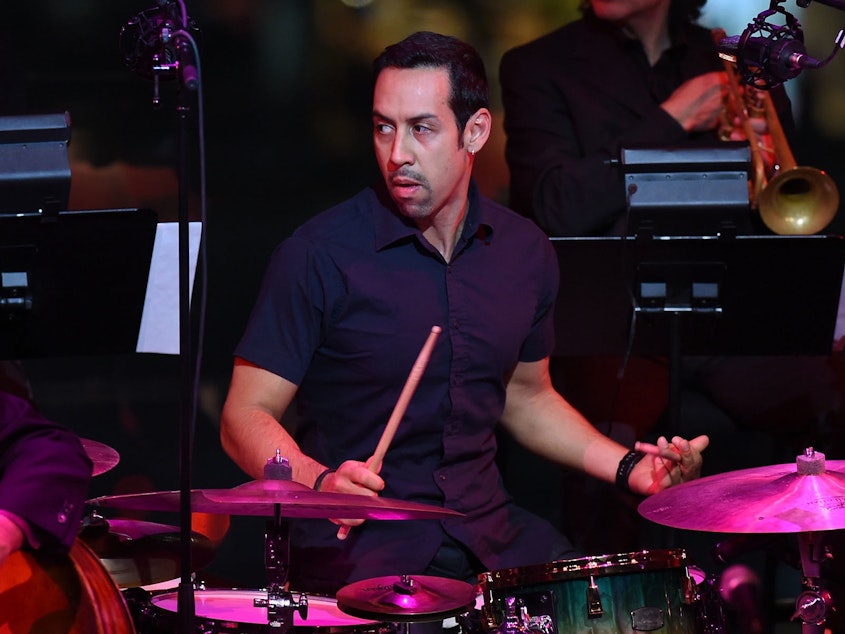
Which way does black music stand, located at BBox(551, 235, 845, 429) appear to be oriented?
away from the camera

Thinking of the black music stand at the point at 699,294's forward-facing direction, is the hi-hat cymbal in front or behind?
behind

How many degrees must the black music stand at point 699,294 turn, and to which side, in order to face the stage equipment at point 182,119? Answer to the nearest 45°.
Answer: approximately 135° to its left

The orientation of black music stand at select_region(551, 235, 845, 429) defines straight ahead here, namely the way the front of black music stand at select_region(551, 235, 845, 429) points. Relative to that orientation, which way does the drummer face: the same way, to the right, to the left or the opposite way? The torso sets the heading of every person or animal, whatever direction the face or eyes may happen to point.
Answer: the opposite way

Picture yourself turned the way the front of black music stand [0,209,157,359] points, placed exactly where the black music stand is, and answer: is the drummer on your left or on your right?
on your right

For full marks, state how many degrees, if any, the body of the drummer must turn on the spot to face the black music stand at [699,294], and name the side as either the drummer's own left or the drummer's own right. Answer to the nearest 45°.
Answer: approximately 135° to the drummer's own left

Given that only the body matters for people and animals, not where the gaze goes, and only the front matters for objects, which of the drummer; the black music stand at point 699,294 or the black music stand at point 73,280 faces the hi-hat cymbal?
the drummer

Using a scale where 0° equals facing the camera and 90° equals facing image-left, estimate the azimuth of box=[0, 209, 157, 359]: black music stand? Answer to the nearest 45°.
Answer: approximately 180°

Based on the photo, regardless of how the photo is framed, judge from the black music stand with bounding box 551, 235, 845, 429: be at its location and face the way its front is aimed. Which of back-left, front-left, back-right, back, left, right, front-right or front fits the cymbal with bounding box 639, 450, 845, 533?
back

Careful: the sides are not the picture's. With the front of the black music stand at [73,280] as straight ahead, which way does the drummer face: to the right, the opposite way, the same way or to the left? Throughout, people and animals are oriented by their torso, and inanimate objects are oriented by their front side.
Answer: the opposite way

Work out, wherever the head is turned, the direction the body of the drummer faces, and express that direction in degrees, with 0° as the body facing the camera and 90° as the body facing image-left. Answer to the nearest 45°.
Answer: approximately 0°

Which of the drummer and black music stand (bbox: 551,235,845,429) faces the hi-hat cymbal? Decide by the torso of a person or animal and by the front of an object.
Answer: the drummer

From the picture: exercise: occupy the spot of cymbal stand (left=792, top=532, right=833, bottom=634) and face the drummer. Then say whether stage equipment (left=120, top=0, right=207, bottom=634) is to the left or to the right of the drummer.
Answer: left
